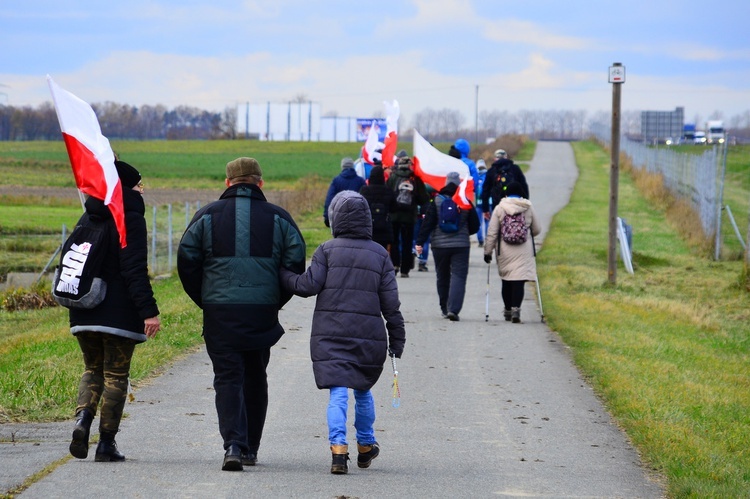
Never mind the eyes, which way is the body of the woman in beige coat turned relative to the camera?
away from the camera

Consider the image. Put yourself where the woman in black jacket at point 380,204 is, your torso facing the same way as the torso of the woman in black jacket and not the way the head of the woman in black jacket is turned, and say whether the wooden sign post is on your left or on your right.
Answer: on your right

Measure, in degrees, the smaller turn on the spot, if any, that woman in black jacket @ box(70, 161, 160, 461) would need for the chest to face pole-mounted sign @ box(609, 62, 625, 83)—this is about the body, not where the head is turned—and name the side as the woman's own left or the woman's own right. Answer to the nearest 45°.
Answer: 0° — they already face it

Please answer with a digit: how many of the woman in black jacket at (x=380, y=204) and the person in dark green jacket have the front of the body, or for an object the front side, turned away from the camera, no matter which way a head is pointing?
2

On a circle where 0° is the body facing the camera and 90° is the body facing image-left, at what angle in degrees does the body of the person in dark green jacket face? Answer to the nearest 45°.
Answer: approximately 180°

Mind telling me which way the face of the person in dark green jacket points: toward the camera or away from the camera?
away from the camera

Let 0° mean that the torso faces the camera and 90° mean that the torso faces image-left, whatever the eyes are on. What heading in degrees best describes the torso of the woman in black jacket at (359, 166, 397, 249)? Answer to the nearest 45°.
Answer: approximately 180°

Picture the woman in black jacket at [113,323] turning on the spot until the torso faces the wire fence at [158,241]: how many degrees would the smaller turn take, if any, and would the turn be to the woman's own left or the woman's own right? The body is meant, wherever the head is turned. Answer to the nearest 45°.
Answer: approximately 45° to the woman's own left

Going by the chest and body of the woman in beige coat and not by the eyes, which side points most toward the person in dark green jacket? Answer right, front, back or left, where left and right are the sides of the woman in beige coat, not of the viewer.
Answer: back
